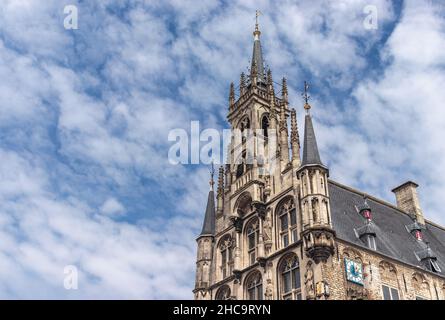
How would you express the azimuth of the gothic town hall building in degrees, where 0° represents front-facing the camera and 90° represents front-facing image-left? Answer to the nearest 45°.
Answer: approximately 45°
